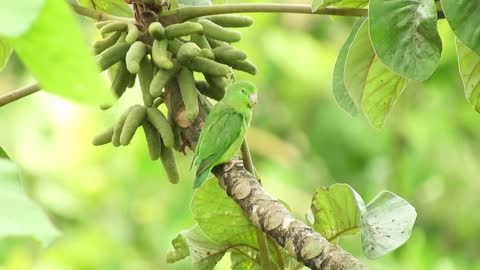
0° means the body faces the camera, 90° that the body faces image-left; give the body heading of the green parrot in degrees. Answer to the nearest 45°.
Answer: approximately 270°
